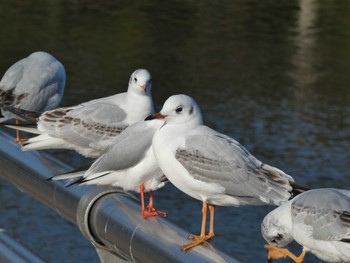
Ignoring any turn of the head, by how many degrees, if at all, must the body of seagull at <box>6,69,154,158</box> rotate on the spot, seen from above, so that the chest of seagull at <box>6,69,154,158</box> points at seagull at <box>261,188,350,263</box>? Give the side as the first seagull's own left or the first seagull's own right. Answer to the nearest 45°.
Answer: approximately 45° to the first seagull's own right

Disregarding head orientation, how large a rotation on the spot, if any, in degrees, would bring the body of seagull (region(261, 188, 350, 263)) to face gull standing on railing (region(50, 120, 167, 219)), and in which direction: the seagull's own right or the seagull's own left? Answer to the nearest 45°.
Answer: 0° — it already faces it

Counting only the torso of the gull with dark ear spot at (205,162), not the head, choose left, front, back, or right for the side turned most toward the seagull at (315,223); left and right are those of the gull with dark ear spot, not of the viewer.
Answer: back

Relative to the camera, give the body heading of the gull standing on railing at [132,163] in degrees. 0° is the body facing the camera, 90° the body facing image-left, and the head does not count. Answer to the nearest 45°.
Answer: approximately 270°

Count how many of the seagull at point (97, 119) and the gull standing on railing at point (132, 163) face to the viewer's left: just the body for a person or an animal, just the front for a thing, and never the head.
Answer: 0

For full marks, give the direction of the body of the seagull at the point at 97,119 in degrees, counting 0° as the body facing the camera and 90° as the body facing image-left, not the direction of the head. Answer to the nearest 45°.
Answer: approximately 270°

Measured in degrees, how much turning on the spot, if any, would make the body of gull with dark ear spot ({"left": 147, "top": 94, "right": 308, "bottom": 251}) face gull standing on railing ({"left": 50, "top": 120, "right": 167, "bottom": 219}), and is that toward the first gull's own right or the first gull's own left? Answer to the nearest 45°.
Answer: approximately 45° to the first gull's own right

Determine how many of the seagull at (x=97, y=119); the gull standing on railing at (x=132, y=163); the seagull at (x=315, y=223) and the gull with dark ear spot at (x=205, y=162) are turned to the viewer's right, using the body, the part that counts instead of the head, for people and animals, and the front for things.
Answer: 2

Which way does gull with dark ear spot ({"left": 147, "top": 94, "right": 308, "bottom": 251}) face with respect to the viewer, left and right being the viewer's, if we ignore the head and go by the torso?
facing to the left of the viewer

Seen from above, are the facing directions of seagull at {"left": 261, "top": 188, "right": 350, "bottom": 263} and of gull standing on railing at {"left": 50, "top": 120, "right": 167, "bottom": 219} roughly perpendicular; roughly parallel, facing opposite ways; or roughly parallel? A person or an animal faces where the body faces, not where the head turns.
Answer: roughly parallel, facing opposite ways

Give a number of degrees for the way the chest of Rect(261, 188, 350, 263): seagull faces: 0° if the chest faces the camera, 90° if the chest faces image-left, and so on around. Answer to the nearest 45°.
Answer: approximately 90°
